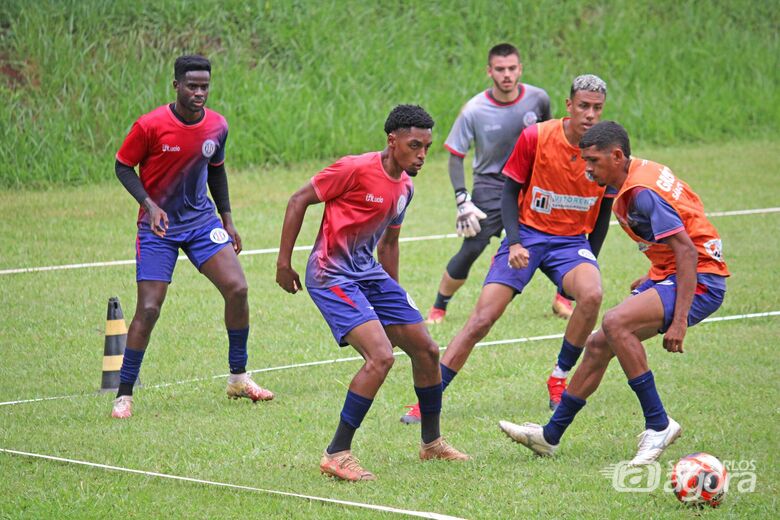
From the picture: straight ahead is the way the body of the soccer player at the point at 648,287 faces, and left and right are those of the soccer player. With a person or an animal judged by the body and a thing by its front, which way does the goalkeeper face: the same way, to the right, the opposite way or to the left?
to the left

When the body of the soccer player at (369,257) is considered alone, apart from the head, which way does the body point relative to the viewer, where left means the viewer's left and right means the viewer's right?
facing the viewer and to the right of the viewer

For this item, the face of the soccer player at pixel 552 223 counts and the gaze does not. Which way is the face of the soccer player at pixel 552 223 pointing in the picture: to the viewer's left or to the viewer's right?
to the viewer's right

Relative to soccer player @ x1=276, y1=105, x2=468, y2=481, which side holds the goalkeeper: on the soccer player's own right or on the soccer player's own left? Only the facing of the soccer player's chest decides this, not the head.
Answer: on the soccer player's own left

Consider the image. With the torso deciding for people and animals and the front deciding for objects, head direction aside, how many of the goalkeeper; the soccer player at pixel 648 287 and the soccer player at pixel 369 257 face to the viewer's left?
1

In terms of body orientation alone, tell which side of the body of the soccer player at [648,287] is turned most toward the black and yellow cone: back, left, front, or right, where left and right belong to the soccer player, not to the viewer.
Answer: front

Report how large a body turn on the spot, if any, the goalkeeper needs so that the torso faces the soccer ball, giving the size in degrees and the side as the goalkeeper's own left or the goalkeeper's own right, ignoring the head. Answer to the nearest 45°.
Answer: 0° — they already face it

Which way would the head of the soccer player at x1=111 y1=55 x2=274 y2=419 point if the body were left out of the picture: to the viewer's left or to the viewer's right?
to the viewer's right

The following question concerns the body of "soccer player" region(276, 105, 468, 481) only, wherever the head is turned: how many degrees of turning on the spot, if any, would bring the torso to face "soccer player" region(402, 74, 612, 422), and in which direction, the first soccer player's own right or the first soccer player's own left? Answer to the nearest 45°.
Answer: approximately 90° to the first soccer player's own left

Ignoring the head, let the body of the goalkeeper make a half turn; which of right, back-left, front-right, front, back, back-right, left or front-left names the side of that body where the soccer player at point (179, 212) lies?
back-left

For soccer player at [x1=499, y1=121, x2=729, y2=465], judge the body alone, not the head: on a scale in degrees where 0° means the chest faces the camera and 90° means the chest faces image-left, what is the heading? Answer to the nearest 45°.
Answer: approximately 90°

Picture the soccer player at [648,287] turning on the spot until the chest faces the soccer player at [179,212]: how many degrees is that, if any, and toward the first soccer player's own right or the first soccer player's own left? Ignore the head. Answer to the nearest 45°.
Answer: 0° — they already face them

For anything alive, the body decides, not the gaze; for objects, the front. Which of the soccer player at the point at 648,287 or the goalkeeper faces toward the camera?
the goalkeeper

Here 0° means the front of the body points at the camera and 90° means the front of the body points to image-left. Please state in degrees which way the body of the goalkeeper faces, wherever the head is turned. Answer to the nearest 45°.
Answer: approximately 0°

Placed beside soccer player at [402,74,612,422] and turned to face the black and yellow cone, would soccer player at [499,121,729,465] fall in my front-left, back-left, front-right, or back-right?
back-left

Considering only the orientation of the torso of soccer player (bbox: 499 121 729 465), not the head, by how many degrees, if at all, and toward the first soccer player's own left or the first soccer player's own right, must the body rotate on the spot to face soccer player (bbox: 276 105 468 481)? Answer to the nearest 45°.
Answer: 0° — they already face them
